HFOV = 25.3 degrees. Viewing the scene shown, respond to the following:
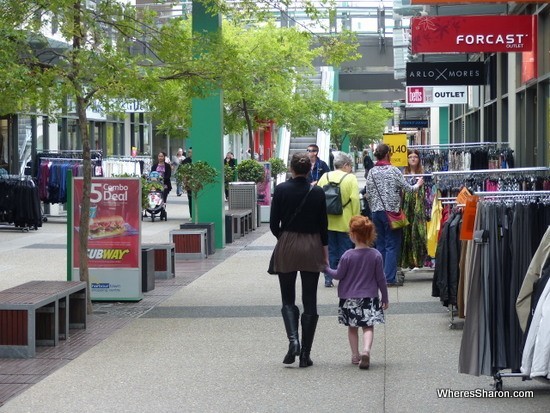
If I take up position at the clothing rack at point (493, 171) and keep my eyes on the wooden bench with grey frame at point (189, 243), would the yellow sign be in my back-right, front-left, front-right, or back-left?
front-right

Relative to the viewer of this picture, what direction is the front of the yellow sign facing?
facing the viewer

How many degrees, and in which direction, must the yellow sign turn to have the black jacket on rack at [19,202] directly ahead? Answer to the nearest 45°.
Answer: approximately 135° to its right

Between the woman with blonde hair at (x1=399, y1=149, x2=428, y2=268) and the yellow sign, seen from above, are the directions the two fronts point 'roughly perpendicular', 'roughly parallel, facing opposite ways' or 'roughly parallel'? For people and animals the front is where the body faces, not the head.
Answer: roughly parallel

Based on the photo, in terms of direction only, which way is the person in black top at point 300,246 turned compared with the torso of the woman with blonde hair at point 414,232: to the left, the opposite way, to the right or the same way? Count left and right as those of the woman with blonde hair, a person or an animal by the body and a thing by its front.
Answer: the opposite way

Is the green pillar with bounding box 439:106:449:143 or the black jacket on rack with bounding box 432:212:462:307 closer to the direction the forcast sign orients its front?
the black jacket on rack

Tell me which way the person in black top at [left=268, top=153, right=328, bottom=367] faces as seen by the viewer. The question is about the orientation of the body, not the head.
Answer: away from the camera

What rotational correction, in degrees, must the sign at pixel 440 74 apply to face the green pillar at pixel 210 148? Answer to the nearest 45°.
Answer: approximately 90° to its right

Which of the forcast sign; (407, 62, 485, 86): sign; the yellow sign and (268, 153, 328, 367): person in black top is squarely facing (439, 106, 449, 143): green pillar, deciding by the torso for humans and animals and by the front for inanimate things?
the person in black top

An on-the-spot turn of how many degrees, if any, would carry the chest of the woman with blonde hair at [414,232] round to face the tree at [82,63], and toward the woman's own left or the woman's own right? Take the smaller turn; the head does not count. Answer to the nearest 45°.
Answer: approximately 45° to the woman's own right

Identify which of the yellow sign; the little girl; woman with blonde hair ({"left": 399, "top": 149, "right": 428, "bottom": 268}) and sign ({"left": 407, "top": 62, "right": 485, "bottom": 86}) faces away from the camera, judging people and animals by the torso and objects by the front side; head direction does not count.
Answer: the little girl

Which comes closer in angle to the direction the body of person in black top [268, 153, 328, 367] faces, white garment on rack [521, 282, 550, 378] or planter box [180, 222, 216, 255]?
the planter box

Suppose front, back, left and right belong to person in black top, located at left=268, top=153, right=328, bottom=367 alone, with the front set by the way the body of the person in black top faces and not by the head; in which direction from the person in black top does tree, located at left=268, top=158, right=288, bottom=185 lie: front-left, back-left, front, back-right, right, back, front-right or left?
front

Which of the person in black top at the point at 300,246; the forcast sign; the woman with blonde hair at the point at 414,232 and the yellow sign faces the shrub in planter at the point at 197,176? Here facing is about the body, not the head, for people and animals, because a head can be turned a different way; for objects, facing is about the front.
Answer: the person in black top

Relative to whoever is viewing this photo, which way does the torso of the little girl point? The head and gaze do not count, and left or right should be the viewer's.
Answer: facing away from the viewer

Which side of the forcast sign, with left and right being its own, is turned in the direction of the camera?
front

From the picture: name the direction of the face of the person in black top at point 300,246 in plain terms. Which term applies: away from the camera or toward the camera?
away from the camera

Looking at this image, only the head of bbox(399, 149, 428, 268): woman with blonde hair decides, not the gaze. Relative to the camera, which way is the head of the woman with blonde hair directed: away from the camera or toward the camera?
toward the camera
